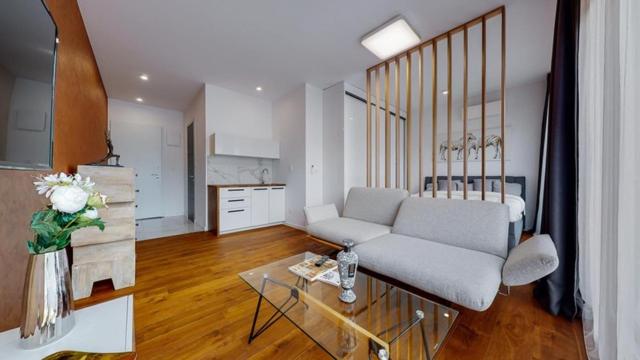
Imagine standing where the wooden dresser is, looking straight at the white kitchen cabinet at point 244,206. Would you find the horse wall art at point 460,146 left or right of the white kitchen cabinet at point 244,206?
right

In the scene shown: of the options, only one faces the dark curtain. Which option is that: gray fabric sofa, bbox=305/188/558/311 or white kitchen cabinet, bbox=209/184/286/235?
the white kitchen cabinet

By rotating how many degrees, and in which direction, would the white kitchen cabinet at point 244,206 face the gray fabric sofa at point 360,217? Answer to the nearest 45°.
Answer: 0° — it already faces it

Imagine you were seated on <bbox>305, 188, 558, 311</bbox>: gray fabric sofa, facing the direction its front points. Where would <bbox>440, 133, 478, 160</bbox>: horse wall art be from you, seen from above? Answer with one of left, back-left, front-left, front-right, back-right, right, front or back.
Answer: back-right

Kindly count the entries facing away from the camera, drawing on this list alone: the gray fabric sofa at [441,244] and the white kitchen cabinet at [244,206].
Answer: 0

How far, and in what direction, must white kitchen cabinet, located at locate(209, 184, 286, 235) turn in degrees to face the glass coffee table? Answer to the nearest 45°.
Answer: approximately 45° to its right

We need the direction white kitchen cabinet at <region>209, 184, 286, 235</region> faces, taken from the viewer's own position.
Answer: facing the viewer and to the right of the viewer

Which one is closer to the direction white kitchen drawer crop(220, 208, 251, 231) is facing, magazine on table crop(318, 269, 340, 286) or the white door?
the magazine on table

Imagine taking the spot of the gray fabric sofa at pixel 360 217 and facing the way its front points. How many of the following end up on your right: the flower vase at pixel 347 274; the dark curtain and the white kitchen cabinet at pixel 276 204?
1

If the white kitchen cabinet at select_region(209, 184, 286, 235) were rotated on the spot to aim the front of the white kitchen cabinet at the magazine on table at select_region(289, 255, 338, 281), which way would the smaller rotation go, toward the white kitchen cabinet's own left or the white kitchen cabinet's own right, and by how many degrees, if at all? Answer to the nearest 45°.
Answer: approximately 45° to the white kitchen cabinet's own right

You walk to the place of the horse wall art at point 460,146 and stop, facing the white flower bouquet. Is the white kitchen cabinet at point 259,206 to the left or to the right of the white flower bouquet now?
right

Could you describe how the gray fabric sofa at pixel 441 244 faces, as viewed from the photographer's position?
facing the viewer and to the left of the viewer

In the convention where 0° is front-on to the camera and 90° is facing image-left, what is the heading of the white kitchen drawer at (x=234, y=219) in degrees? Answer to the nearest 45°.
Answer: approximately 315°
